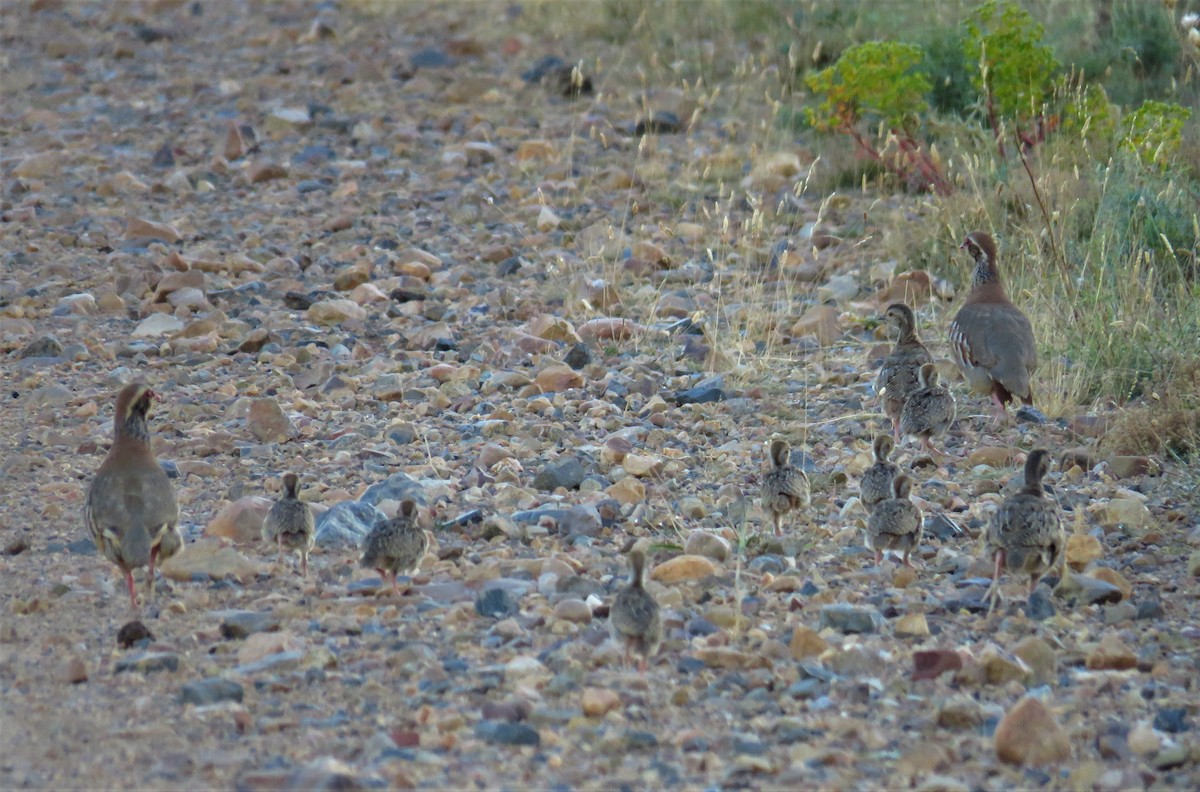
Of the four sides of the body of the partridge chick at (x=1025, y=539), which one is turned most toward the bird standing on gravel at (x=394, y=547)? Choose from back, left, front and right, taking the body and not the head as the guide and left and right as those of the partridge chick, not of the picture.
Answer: left

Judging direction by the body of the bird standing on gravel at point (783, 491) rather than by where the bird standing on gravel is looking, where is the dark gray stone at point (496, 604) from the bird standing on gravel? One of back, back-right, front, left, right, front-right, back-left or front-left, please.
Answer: back-left

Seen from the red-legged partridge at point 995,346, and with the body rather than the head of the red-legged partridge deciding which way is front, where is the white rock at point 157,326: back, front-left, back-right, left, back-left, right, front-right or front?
front-left

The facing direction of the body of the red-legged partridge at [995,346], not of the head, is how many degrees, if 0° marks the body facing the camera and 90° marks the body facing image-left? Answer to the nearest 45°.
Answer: approximately 135°

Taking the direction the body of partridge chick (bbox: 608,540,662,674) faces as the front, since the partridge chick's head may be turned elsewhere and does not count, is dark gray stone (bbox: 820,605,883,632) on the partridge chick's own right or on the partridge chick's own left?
on the partridge chick's own right

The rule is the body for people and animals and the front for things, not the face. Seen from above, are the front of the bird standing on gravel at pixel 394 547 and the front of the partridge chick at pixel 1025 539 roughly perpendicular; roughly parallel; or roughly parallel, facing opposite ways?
roughly parallel

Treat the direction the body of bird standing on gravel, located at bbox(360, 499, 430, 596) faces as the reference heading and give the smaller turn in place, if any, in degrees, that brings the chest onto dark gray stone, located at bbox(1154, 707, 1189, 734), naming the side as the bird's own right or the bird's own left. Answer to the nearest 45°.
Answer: approximately 90° to the bird's own right

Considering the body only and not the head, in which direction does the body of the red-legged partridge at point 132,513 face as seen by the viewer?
away from the camera

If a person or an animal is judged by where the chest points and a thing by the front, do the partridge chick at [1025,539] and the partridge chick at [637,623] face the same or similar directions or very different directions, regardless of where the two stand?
same or similar directions

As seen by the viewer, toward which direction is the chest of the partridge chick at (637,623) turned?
away from the camera

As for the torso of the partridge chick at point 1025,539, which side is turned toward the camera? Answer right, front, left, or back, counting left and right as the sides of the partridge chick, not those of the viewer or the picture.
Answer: back

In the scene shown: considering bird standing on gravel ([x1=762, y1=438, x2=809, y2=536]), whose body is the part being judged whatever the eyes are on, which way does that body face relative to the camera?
away from the camera

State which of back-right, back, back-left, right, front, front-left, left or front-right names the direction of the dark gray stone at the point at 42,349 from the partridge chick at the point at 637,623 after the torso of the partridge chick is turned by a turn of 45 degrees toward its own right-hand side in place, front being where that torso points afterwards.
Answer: left

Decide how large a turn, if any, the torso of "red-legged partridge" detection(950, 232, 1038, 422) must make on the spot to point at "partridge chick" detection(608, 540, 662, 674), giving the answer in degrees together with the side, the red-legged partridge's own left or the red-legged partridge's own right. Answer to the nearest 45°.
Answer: approximately 135° to the red-legged partridge's own left

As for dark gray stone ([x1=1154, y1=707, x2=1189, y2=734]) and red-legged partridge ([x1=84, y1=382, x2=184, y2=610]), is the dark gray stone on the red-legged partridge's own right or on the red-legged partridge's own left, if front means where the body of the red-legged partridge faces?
on the red-legged partridge's own right

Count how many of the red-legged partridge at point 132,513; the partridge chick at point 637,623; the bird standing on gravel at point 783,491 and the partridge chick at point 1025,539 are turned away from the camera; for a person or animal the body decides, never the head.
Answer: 4
